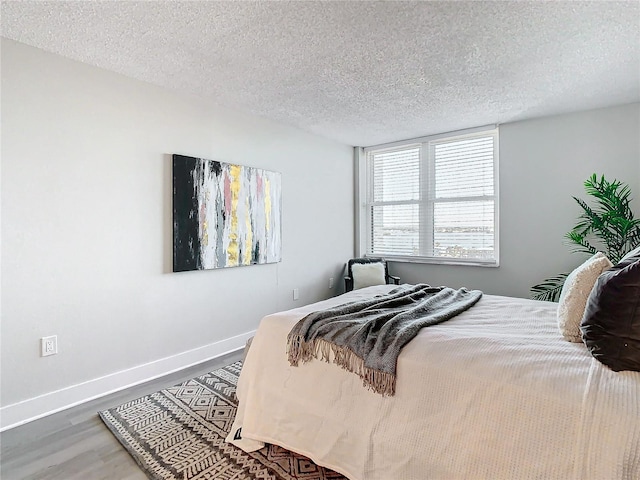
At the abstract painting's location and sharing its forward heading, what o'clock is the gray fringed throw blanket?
The gray fringed throw blanket is roughly at 1 o'clock from the abstract painting.

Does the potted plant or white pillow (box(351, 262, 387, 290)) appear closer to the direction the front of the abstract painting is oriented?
the potted plant

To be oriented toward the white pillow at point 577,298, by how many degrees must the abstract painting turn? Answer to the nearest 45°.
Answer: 0° — it already faces it

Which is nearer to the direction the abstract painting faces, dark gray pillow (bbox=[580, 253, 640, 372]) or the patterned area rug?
the dark gray pillow

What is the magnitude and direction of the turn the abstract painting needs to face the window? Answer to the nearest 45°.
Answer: approximately 45° to its left

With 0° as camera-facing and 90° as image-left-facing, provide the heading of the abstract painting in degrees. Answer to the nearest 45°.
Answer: approximately 315°

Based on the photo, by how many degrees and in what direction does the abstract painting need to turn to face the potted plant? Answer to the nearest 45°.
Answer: approximately 45° to its left

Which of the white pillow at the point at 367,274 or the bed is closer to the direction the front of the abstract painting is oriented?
the bed
